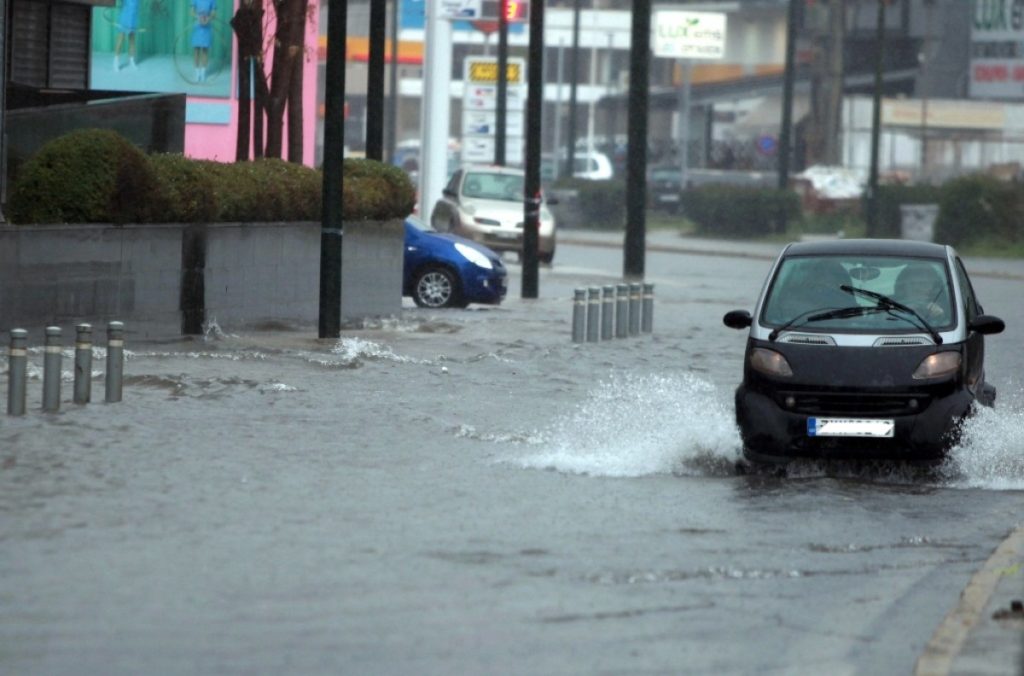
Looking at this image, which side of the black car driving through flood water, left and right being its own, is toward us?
front

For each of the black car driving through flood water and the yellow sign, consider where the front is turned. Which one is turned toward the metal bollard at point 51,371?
the yellow sign

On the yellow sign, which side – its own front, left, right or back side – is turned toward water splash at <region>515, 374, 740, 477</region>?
front

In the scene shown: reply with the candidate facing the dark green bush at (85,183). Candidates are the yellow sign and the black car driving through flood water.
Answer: the yellow sign

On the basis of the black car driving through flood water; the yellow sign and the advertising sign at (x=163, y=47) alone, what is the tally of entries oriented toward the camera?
3

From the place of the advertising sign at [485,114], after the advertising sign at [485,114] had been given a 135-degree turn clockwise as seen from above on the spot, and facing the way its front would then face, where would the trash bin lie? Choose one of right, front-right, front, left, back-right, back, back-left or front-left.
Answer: back-right

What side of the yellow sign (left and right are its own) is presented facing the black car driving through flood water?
front

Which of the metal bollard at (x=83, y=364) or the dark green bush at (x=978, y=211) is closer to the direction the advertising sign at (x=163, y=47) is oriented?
the metal bollard

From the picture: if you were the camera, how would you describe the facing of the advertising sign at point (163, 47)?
facing the viewer

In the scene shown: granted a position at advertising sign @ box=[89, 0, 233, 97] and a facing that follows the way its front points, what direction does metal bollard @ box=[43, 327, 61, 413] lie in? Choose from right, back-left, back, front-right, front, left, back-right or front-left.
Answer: front

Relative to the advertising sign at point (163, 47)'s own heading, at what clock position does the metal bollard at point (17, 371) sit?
The metal bollard is roughly at 12 o'clock from the advertising sign.

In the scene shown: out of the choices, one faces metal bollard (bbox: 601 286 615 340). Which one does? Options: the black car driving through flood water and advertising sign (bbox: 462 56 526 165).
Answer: the advertising sign

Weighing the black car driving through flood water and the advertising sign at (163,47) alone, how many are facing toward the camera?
2

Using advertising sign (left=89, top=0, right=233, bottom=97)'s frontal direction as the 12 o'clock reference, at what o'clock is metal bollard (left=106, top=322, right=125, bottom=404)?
The metal bollard is roughly at 12 o'clock from the advertising sign.

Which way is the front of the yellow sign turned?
toward the camera

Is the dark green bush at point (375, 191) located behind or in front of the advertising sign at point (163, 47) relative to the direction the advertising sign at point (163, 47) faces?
in front

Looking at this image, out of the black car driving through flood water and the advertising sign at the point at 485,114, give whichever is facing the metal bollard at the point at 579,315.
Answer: the advertising sign
